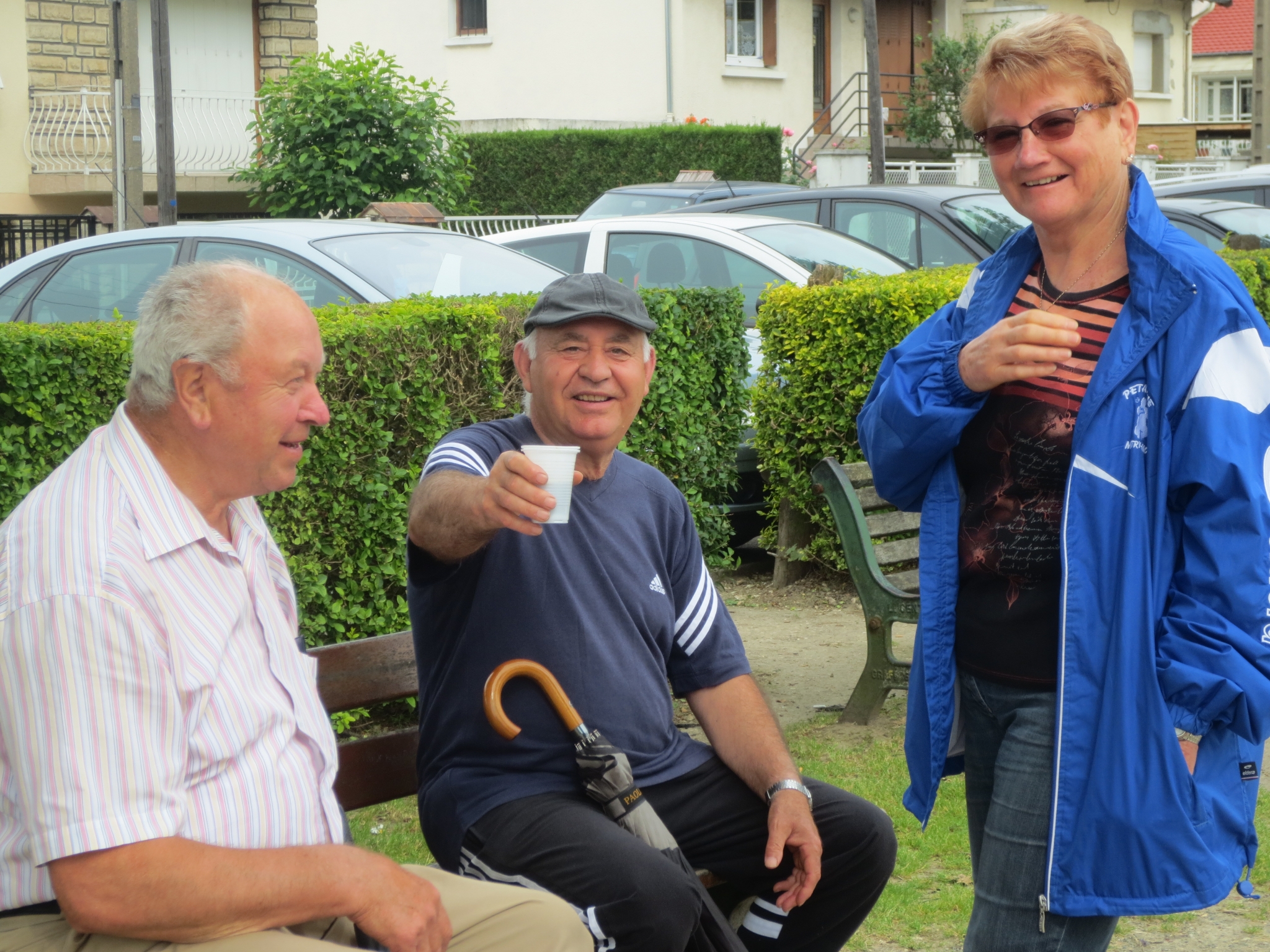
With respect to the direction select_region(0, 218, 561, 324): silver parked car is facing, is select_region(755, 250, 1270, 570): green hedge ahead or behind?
ahead

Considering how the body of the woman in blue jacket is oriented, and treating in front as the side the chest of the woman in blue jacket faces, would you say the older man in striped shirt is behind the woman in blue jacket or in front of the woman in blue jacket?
in front

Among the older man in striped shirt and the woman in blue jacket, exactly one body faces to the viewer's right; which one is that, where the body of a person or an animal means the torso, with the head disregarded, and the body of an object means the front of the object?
the older man in striped shirt

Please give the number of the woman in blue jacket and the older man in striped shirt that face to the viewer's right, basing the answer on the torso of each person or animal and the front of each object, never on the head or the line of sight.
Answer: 1

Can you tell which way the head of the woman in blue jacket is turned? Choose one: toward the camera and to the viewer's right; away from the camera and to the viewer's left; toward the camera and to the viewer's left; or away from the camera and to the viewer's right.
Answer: toward the camera and to the viewer's left

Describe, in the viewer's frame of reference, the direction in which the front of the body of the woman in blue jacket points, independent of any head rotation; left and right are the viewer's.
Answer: facing the viewer and to the left of the viewer

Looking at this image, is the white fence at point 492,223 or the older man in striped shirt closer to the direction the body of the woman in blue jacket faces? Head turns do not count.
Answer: the older man in striped shirt

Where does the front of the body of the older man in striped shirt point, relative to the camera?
to the viewer's right

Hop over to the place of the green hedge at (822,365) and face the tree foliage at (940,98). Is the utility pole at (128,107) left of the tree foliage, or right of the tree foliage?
left

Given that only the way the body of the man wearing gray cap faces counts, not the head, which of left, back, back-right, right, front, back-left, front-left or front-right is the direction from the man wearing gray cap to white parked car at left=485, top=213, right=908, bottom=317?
back-left

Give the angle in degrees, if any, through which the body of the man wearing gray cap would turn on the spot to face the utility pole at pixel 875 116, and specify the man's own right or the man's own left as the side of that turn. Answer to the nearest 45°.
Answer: approximately 135° to the man's own left

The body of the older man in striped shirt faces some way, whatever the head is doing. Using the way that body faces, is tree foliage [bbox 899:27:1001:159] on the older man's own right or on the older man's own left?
on the older man's own left

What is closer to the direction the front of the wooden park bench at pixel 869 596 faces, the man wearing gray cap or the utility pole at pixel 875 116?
the man wearing gray cap

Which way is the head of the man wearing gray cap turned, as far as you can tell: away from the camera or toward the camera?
toward the camera

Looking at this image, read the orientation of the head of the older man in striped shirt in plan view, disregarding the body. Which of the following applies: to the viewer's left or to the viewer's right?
to the viewer's right

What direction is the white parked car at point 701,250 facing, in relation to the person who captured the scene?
facing the viewer and to the right of the viewer
